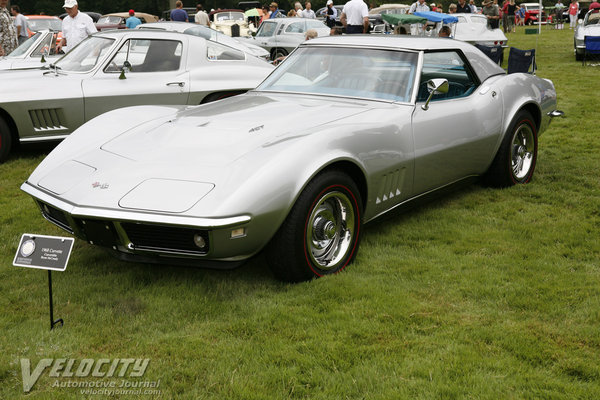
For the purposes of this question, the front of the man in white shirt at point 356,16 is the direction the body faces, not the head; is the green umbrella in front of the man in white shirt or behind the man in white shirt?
in front

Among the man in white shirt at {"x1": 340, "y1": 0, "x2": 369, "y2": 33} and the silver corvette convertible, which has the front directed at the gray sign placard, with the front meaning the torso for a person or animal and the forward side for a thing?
the silver corvette convertible

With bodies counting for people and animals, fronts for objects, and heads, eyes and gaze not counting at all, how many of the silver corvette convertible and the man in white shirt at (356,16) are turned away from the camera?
1

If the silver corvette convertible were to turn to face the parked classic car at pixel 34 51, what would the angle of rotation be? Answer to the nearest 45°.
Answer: approximately 90° to its right

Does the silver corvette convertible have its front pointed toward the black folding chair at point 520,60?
no

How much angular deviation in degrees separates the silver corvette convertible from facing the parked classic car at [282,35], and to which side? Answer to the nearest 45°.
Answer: approximately 135° to its right

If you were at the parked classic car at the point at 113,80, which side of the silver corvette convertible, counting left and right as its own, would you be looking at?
right

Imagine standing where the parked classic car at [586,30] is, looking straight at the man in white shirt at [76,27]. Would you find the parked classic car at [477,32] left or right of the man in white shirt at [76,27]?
right

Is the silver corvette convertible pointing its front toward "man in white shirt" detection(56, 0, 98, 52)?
no

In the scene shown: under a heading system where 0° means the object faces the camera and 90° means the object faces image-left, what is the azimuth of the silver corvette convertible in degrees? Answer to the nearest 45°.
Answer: approximately 45°

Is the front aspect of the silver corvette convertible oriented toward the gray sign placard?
yes

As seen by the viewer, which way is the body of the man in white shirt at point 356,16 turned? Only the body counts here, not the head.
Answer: away from the camera

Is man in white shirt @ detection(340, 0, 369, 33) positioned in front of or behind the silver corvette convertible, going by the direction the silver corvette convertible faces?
behind

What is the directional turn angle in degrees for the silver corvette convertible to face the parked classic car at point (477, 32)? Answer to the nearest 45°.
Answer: approximately 135° to its right

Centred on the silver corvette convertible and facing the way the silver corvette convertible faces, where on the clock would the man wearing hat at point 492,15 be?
The man wearing hat is roughly at 5 o'clock from the silver corvette convertible.
